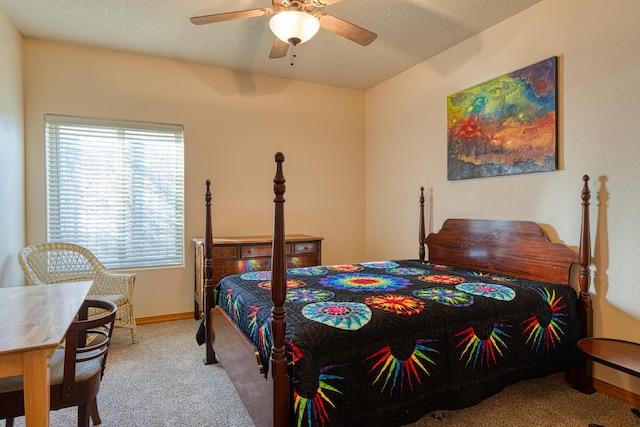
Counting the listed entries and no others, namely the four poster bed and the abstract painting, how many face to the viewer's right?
0

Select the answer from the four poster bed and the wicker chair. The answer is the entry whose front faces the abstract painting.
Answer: the wicker chair

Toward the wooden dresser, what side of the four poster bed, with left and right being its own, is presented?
right

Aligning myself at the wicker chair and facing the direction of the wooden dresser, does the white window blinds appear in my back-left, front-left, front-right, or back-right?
front-left

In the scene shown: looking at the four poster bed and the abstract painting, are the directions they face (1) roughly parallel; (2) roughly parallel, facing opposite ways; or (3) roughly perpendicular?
roughly parallel

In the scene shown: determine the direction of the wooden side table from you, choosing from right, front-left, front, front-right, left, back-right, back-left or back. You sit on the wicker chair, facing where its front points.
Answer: front

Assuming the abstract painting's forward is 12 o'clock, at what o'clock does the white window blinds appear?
The white window blinds is roughly at 1 o'clock from the abstract painting.

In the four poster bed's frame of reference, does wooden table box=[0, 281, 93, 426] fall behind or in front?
in front

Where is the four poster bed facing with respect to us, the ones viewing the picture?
facing the viewer and to the left of the viewer

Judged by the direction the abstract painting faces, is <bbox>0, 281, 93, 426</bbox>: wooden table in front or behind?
in front

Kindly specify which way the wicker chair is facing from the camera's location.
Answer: facing the viewer and to the right of the viewer

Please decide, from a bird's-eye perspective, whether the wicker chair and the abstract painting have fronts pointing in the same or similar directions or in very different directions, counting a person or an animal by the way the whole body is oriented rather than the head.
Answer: very different directions

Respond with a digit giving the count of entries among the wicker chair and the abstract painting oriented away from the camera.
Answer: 0

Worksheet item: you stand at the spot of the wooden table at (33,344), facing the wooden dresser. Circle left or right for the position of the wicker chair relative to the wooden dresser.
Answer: left
